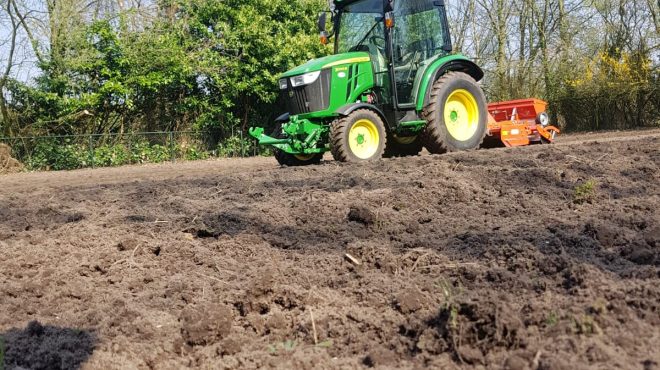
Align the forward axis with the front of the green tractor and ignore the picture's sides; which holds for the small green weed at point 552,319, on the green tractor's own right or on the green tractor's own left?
on the green tractor's own left

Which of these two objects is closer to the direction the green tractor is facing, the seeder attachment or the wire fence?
the wire fence

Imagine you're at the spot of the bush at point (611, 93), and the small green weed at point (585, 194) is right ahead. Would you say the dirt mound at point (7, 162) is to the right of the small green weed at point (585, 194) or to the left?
right

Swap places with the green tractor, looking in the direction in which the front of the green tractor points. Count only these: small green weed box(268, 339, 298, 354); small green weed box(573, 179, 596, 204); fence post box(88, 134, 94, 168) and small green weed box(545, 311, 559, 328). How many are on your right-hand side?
1

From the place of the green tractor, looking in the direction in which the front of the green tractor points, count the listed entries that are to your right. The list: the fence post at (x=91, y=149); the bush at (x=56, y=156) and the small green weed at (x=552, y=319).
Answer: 2

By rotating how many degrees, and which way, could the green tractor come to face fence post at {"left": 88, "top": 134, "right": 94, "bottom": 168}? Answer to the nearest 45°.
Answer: approximately 90° to its right

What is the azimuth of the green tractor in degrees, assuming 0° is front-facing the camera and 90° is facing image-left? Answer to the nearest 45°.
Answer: approximately 45°

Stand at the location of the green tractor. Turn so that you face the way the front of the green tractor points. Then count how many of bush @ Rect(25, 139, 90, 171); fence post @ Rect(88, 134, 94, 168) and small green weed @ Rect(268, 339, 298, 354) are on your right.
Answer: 2

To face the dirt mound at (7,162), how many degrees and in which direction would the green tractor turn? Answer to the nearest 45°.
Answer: approximately 90° to its right

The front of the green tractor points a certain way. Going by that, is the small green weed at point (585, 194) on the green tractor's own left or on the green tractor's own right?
on the green tractor's own left

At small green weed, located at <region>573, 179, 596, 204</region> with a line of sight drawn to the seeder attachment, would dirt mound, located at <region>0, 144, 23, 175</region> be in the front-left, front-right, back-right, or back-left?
front-left

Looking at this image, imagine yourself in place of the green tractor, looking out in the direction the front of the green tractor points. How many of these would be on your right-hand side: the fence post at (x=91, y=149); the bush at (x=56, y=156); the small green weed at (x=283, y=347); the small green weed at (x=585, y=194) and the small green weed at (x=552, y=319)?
2

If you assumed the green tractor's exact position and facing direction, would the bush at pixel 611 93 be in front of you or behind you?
behind

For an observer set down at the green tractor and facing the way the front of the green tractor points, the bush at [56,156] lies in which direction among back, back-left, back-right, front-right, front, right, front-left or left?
right
